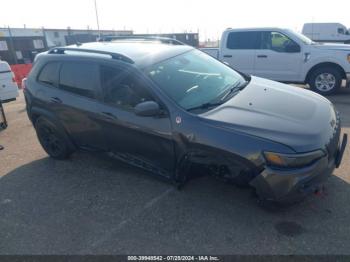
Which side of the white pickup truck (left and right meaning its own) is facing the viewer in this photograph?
right

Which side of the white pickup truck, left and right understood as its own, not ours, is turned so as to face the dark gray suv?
right

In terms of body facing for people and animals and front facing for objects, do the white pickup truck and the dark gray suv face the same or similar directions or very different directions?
same or similar directions

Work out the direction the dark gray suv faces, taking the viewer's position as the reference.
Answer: facing the viewer and to the right of the viewer

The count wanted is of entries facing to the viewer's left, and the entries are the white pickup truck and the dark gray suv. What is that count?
0

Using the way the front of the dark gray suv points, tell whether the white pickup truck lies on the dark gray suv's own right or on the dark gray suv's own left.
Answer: on the dark gray suv's own left

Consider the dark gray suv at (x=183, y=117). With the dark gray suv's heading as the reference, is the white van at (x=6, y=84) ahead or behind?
behind
